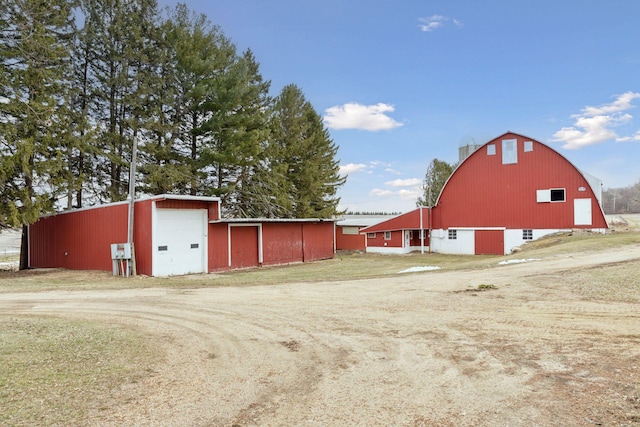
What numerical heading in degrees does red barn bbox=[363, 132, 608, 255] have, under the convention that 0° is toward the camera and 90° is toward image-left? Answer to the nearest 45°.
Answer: approximately 0°

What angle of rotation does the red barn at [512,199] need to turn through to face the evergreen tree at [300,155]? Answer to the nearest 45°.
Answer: approximately 90° to its right

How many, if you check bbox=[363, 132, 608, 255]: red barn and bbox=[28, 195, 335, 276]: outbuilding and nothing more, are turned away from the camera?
0

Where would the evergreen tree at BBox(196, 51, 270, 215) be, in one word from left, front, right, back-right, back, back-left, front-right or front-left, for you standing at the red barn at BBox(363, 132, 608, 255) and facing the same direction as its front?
front-right

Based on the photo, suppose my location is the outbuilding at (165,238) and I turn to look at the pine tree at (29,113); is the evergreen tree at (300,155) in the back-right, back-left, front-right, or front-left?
back-right

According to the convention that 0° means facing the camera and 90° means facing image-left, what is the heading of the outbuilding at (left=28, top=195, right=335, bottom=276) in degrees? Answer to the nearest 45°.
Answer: approximately 315°

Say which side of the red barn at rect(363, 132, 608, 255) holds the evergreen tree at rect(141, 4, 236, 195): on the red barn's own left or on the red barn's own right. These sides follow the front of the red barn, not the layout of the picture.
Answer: on the red barn's own right
